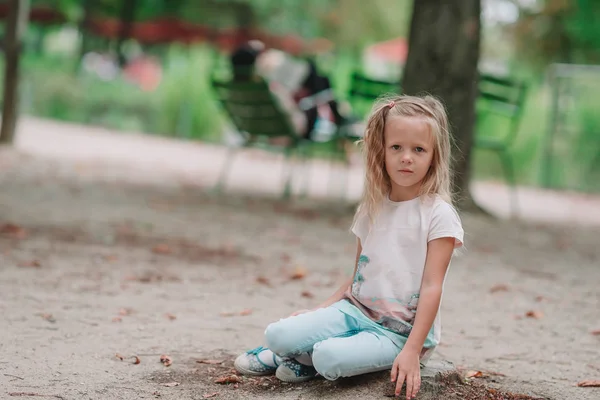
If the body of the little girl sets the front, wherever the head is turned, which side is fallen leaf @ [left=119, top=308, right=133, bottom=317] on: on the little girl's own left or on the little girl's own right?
on the little girl's own right

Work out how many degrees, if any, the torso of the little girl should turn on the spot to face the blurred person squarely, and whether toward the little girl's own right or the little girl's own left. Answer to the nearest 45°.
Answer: approximately 135° to the little girl's own right

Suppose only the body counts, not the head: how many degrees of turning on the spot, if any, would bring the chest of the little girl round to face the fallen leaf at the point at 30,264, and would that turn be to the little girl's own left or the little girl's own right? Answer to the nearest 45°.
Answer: approximately 90° to the little girl's own right

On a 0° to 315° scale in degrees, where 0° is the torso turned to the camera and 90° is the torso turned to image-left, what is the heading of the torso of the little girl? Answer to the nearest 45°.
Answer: approximately 45°

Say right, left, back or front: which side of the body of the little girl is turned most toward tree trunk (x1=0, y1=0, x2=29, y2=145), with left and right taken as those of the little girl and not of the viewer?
right

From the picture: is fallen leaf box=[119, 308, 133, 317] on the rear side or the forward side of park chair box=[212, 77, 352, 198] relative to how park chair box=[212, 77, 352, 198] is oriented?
on the rear side

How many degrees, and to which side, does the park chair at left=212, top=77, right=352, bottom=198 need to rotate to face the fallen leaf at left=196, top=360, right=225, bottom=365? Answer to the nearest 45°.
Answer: approximately 135° to its right

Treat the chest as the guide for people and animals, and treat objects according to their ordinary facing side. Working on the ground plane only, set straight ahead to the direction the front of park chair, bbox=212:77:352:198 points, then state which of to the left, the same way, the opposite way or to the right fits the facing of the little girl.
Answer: the opposite way

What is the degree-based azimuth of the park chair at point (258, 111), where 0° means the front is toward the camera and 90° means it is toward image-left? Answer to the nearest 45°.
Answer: approximately 225°

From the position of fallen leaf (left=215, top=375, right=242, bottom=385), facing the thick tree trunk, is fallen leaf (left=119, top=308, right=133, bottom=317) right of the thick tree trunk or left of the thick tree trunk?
left

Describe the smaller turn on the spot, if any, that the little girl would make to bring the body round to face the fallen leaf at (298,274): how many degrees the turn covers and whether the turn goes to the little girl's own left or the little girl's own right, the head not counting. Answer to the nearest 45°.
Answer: approximately 135° to the little girl's own right
